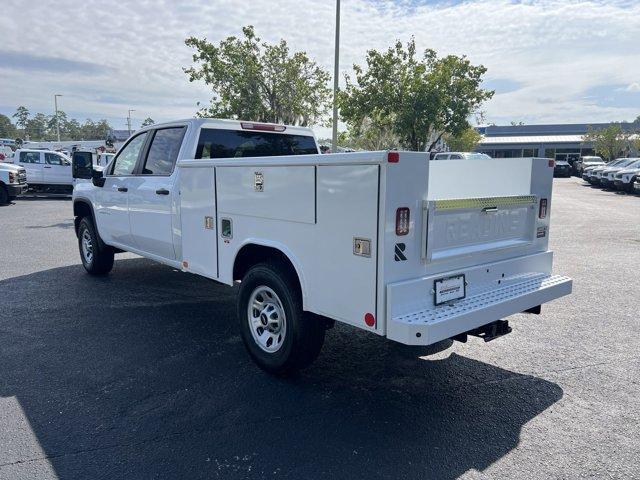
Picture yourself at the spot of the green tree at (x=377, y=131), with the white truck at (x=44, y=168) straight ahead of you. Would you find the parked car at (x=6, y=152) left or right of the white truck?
right

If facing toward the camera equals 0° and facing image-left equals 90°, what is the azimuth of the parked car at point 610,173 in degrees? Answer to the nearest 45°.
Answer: approximately 45°

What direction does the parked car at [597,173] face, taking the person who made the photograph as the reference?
facing the viewer and to the left of the viewer

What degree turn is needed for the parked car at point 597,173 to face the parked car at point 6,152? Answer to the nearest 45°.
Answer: approximately 45° to its right

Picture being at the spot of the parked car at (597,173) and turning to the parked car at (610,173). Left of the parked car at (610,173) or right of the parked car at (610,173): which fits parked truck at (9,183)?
right

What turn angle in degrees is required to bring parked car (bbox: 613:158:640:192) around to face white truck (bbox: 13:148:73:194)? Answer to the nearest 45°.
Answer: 0° — it already faces it

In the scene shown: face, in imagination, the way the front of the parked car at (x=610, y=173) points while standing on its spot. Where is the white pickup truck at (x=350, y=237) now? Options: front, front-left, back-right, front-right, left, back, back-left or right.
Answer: front-left

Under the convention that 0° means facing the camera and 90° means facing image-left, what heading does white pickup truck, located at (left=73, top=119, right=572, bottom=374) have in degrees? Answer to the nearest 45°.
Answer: approximately 135°
